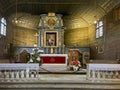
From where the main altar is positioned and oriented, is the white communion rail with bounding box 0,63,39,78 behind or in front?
in front

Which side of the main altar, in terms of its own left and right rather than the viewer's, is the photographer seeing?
front

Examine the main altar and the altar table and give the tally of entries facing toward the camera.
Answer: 2

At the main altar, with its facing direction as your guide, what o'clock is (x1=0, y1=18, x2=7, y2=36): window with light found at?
The window with light is roughly at 2 o'clock from the main altar.

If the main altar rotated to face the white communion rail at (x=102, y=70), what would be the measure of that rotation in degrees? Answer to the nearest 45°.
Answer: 0° — it already faces it

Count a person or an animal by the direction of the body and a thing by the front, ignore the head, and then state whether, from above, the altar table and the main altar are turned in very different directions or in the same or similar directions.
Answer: same or similar directions

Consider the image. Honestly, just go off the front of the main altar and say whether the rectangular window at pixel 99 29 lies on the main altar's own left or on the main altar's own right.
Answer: on the main altar's own left

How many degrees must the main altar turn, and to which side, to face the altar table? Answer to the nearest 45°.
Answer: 0° — it already faces it

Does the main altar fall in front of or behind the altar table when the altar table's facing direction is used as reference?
behind

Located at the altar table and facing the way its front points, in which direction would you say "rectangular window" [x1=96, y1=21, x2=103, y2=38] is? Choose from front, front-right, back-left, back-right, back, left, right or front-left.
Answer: back-left

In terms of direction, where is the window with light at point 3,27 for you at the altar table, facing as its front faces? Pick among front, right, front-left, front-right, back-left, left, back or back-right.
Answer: back-right

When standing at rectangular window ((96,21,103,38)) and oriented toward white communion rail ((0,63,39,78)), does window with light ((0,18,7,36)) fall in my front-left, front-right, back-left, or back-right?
front-right
